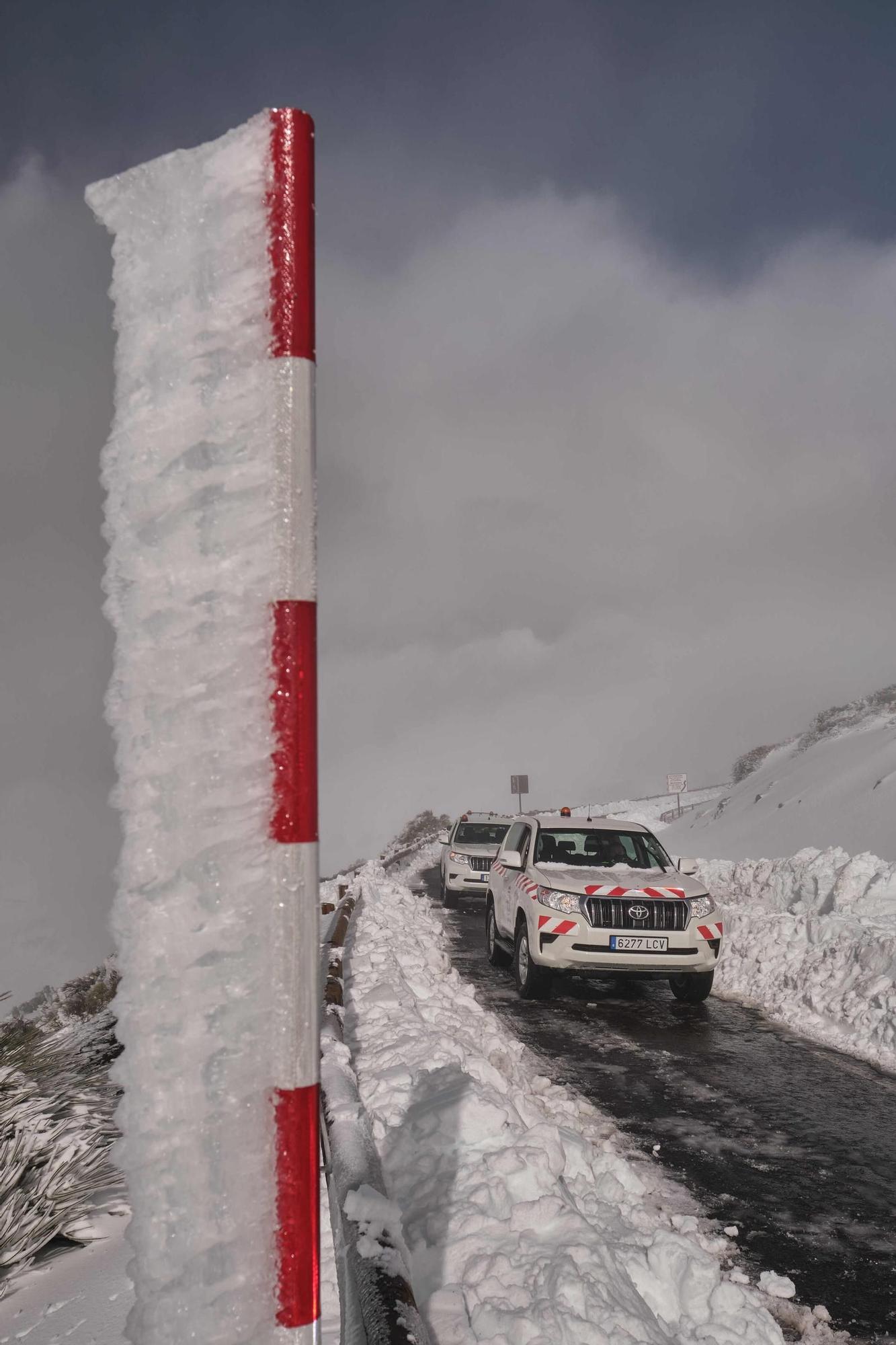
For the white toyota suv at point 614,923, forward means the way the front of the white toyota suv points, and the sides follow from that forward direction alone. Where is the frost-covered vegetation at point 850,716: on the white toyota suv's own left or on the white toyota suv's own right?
on the white toyota suv's own left

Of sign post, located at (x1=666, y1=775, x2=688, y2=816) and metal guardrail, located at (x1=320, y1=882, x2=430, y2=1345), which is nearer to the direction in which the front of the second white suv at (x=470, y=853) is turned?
the metal guardrail

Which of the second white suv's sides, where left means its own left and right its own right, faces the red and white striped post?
front

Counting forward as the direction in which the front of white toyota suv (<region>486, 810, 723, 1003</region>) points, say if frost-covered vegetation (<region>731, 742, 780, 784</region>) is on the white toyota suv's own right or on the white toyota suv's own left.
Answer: on the white toyota suv's own left

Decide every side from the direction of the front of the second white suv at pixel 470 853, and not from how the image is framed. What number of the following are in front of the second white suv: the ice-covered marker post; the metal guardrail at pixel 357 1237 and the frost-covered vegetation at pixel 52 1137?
3

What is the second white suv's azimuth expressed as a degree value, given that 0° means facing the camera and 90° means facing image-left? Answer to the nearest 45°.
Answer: approximately 0°

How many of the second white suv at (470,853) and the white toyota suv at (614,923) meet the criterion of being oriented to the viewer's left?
0

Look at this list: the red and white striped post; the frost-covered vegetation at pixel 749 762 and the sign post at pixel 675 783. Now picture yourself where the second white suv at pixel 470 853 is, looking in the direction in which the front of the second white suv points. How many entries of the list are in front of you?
1

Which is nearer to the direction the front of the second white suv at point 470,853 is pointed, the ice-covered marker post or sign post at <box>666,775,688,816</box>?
the ice-covered marker post

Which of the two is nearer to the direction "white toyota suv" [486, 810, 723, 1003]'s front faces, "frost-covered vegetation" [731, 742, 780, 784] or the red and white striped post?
the red and white striped post

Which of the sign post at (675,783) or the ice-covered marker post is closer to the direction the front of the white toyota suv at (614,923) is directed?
the ice-covered marker post

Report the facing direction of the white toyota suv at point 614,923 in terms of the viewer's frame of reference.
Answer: facing the viewer and to the right of the viewer

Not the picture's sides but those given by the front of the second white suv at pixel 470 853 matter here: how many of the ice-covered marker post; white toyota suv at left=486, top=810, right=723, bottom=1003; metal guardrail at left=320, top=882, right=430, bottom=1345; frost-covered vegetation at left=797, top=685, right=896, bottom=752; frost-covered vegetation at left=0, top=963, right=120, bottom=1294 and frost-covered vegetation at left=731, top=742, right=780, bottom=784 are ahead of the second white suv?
4

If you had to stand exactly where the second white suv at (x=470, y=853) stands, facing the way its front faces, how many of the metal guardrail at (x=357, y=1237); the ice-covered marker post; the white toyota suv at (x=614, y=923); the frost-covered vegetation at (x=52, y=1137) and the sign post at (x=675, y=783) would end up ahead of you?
4

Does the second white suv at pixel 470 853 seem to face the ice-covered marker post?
yes

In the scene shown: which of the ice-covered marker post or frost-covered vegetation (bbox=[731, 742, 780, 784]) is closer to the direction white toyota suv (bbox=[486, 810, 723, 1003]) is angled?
the ice-covered marker post
